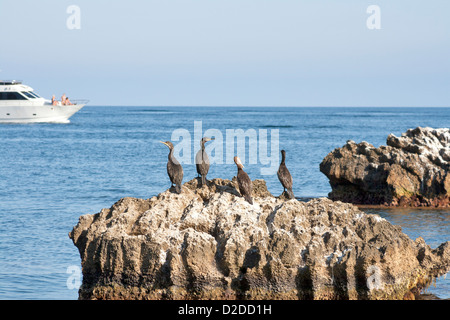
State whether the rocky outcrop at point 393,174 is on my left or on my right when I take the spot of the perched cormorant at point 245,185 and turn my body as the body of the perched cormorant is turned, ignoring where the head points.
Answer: on my right

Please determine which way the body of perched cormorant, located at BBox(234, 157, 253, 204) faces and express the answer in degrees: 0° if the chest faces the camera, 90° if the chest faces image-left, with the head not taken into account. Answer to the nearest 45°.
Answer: approximately 135°
